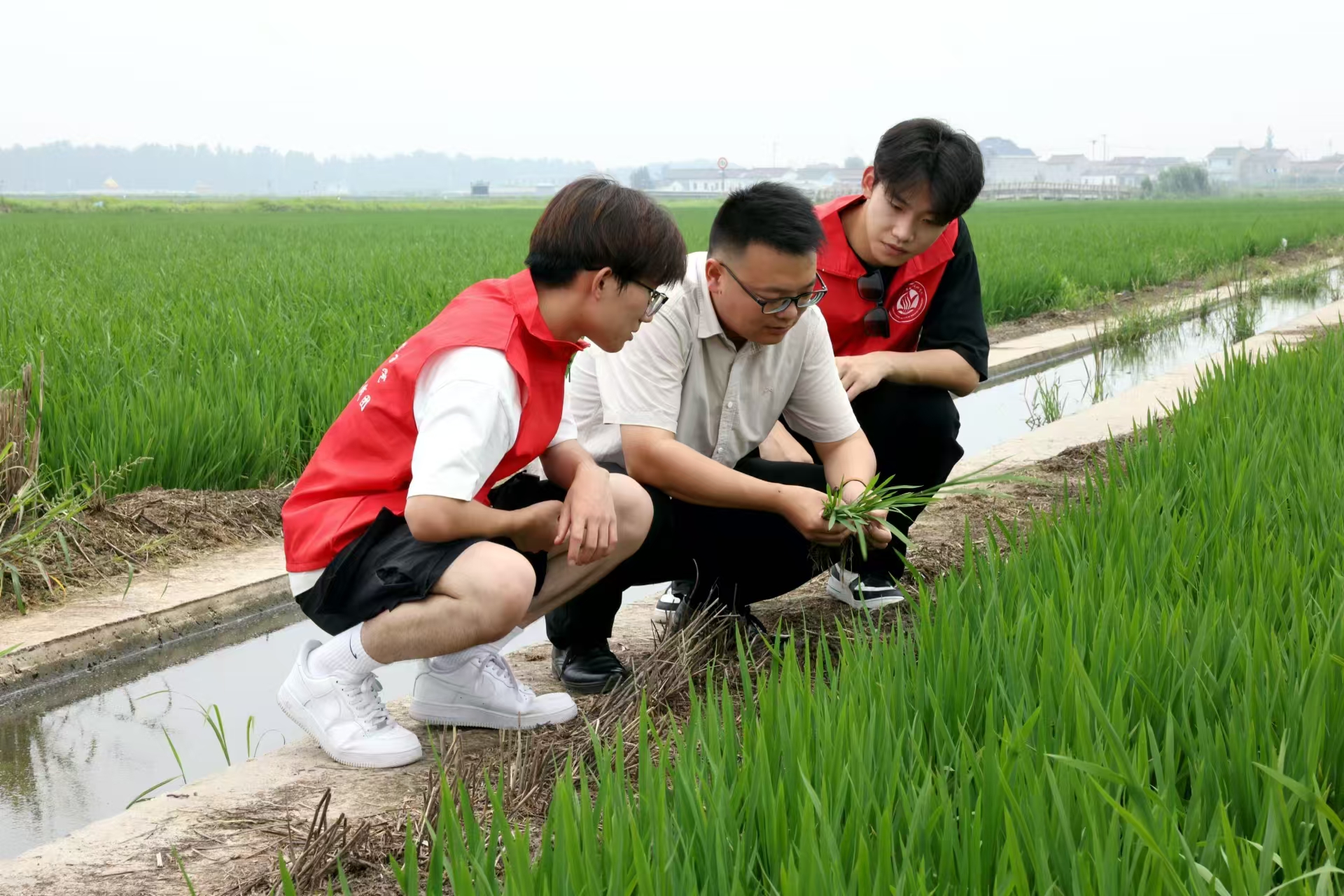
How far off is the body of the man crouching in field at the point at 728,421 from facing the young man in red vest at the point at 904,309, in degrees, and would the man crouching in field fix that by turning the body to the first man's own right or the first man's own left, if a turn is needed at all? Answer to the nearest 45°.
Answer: approximately 90° to the first man's own left

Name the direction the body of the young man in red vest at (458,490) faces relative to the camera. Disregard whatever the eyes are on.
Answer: to the viewer's right

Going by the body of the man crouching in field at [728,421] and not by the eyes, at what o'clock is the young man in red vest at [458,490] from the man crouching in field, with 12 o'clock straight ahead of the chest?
The young man in red vest is roughly at 3 o'clock from the man crouching in field.

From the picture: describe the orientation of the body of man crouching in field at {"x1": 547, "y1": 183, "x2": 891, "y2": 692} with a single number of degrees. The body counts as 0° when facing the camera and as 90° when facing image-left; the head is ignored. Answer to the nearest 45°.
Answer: approximately 315°

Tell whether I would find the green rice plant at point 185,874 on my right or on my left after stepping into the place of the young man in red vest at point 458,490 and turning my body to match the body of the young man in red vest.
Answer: on my right

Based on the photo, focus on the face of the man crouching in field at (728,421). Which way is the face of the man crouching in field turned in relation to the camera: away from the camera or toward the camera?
toward the camera

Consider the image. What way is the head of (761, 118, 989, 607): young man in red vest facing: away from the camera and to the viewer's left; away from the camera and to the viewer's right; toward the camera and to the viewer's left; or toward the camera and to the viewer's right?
toward the camera and to the viewer's left

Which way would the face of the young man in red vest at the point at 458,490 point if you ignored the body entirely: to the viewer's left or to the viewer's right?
to the viewer's right
